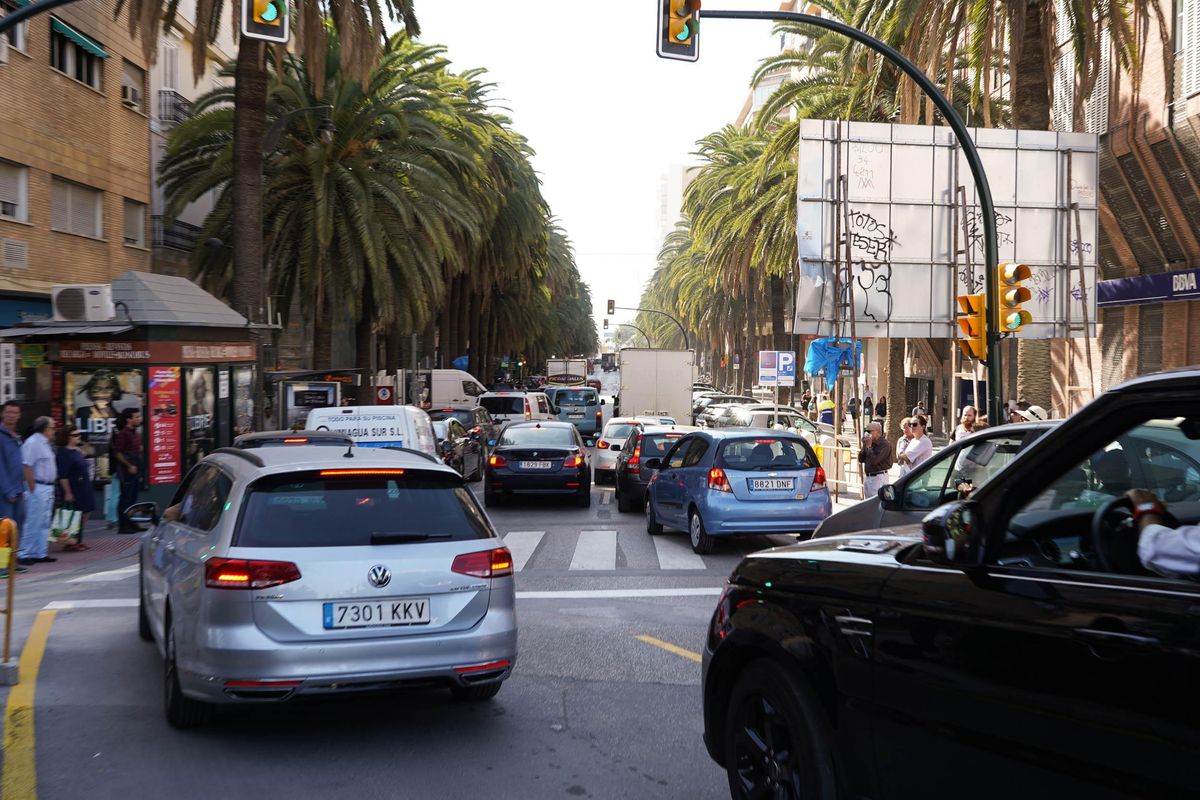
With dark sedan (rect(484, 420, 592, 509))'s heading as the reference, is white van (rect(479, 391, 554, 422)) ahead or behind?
ahead

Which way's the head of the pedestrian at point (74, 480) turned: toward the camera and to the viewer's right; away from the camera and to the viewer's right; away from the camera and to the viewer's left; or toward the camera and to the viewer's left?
toward the camera and to the viewer's right

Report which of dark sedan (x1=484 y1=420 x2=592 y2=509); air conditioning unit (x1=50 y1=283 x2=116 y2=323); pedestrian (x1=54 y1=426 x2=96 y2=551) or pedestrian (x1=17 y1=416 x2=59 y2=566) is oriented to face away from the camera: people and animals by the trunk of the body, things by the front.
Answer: the dark sedan

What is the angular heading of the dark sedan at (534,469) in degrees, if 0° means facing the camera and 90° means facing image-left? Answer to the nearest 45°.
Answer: approximately 180°

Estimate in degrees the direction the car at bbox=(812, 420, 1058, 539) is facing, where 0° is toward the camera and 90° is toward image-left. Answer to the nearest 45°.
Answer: approximately 90°

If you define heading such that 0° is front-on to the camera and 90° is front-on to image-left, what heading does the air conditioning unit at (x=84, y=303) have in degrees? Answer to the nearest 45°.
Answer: approximately 0°

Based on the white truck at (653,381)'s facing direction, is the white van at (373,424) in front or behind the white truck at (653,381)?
behind

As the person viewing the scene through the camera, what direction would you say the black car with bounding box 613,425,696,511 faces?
facing away from the viewer

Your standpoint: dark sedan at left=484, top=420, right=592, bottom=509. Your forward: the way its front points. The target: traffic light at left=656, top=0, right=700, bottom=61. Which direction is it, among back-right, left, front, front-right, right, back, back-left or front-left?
back

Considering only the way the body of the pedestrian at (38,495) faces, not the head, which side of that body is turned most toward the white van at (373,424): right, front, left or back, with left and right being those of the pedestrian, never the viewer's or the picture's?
left

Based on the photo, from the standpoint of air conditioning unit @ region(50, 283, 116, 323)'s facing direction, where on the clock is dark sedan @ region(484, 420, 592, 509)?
The dark sedan is roughly at 9 o'clock from the air conditioning unit.

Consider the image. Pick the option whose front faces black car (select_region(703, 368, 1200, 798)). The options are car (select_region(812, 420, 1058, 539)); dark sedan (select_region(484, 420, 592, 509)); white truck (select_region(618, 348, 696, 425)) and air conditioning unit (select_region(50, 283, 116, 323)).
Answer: the air conditioning unit

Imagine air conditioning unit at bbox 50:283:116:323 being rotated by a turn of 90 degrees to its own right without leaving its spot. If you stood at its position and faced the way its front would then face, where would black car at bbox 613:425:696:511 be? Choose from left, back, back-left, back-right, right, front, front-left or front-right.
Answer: back
